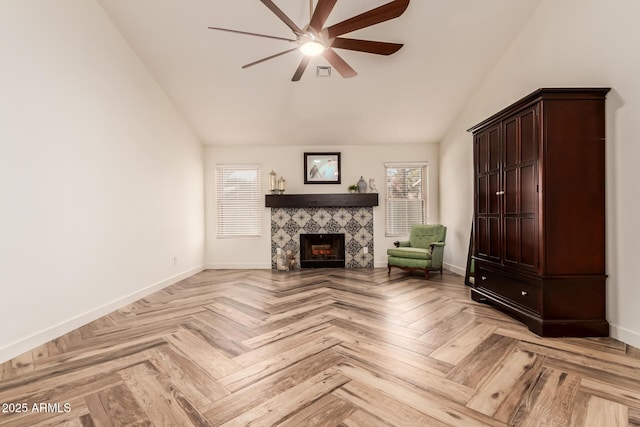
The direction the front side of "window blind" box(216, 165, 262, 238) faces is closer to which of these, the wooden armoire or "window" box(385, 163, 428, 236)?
the wooden armoire

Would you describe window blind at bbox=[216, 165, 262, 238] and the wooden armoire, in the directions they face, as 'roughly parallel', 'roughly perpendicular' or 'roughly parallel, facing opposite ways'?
roughly perpendicular

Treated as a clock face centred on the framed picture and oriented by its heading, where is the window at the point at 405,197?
The window is roughly at 9 o'clock from the framed picture.

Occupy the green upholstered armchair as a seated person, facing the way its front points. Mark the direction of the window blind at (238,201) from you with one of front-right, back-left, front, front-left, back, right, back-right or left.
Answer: front-right

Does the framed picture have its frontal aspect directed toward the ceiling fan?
yes

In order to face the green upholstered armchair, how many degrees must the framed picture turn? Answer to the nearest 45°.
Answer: approximately 45° to its left

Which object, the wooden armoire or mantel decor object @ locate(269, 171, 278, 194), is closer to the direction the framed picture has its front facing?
the wooden armoire

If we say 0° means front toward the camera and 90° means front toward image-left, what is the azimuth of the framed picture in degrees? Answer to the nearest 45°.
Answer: approximately 0°

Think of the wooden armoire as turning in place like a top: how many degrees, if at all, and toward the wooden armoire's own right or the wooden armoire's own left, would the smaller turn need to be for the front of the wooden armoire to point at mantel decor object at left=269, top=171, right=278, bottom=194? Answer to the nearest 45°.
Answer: approximately 45° to the wooden armoire's own right

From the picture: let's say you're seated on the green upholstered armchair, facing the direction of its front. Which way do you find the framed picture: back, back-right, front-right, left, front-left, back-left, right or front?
front-right
